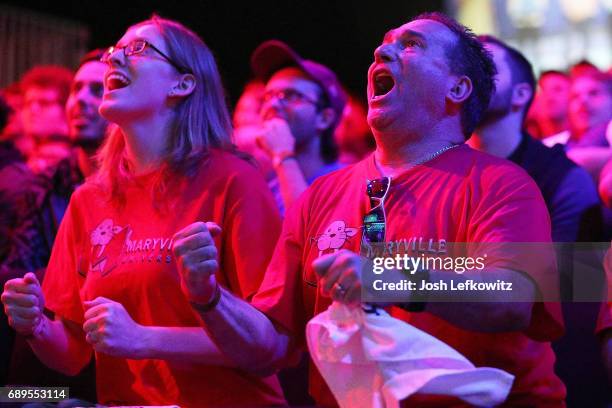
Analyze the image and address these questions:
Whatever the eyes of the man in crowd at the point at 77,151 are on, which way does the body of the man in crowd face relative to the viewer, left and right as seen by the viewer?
facing the viewer and to the left of the viewer

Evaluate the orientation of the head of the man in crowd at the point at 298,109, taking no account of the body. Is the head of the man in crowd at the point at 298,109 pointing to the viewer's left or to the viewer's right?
to the viewer's left

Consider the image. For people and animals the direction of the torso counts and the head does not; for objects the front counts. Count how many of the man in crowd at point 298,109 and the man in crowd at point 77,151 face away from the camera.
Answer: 0

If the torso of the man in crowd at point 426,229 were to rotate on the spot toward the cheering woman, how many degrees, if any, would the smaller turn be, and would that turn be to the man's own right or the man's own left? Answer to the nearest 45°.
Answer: approximately 90° to the man's own right

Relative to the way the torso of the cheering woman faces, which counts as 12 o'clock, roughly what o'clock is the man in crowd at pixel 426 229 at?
The man in crowd is roughly at 9 o'clock from the cheering woman.

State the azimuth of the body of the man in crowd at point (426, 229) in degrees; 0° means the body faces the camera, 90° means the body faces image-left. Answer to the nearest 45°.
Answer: approximately 45°

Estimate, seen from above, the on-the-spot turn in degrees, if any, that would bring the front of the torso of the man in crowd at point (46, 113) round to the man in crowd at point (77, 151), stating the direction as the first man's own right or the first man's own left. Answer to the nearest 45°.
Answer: approximately 45° to the first man's own left

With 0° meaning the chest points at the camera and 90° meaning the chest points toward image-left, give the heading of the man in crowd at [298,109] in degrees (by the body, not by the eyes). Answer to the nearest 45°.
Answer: approximately 45°

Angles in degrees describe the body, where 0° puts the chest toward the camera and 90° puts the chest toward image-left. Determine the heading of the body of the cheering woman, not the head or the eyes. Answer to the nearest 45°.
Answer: approximately 45°

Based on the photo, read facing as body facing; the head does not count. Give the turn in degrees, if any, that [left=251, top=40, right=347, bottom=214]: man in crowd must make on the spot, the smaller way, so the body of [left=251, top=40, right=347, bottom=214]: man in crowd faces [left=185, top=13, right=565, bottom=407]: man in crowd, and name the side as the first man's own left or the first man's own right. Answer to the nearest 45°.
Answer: approximately 45° to the first man's own left

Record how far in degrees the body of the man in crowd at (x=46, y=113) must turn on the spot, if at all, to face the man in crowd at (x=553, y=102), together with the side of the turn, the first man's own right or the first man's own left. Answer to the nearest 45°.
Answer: approximately 135° to the first man's own left

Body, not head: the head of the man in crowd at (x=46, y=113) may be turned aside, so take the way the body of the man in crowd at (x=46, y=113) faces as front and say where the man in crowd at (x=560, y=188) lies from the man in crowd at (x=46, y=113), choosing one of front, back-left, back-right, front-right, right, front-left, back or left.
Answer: left

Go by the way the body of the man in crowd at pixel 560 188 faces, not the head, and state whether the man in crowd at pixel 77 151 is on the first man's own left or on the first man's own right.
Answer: on the first man's own right

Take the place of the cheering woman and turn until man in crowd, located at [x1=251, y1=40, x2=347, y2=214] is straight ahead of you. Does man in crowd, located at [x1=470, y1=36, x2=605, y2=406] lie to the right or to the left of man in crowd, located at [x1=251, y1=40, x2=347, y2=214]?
right
